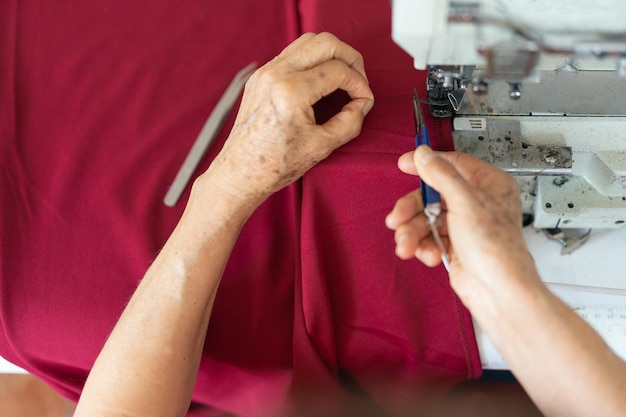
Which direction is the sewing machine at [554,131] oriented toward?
toward the camera
